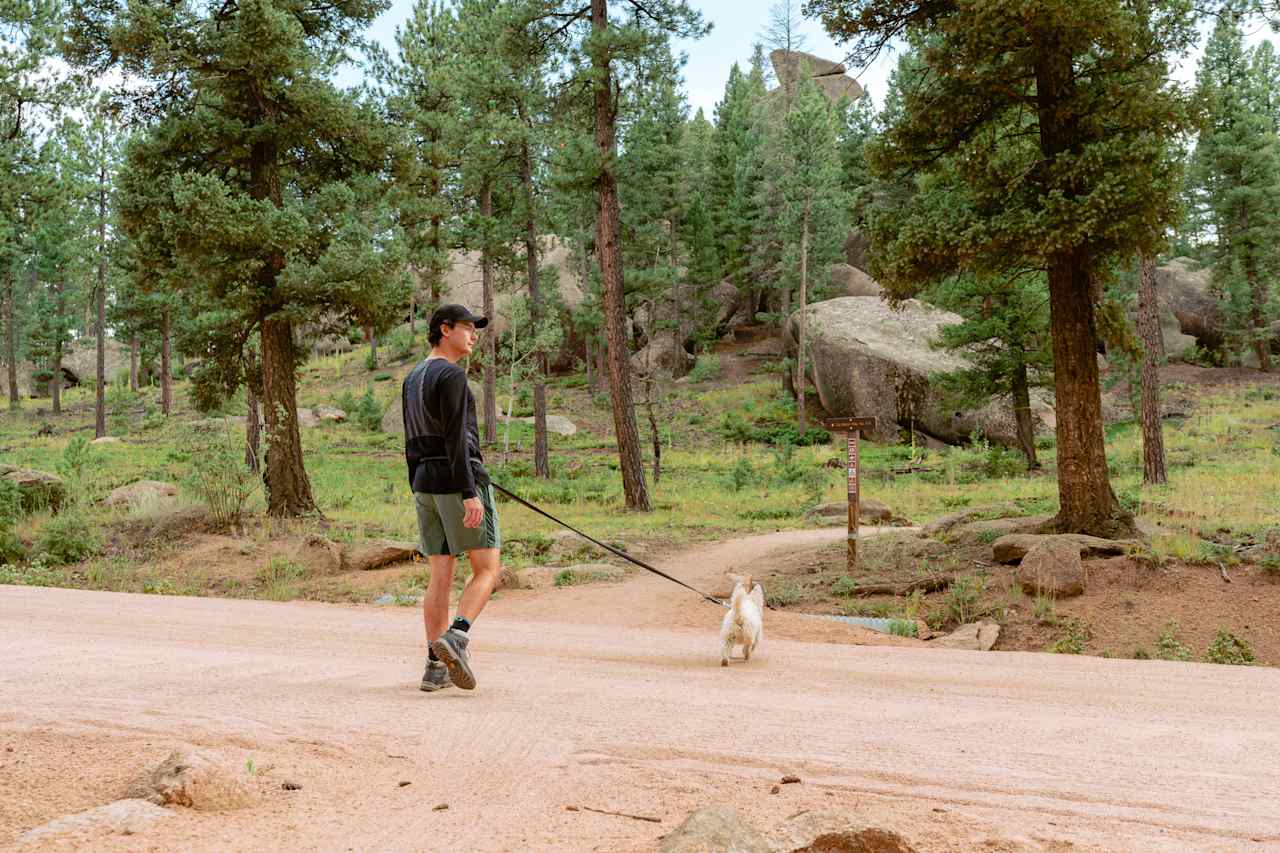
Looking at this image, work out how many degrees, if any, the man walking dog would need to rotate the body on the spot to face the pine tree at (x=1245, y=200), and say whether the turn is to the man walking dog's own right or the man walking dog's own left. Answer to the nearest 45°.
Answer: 0° — they already face it

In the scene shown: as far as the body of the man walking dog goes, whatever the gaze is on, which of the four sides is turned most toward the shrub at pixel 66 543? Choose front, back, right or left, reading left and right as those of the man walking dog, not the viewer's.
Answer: left

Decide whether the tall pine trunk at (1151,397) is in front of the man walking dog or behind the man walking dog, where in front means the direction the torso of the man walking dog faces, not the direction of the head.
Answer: in front

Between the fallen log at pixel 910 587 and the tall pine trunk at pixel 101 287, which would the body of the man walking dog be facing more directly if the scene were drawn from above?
the fallen log

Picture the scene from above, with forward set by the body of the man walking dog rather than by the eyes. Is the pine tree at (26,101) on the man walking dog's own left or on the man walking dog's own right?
on the man walking dog's own left

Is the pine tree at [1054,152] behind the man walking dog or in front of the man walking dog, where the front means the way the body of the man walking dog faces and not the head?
in front

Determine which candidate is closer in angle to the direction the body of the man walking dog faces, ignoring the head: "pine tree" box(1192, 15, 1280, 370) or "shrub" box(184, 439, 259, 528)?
the pine tree

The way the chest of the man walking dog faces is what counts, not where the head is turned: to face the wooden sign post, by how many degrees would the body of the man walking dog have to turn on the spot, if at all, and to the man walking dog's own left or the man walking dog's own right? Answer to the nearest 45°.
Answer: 0° — they already face it

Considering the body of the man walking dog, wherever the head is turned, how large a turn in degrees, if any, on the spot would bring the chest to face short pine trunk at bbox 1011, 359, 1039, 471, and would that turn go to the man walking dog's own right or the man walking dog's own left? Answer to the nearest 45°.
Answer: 0° — they already face it

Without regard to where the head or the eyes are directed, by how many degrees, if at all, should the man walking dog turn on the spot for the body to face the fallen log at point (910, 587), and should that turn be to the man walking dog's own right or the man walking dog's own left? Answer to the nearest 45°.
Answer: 0° — they already face it

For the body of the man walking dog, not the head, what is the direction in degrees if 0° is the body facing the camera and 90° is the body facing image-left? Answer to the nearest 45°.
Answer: approximately 225°

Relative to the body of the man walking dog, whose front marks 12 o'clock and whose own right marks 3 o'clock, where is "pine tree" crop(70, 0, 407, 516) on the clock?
The pine tree is roughly at 10 o'clock from the man walking dog.

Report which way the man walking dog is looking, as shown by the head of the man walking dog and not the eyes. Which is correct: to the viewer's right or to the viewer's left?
to the viewer's right

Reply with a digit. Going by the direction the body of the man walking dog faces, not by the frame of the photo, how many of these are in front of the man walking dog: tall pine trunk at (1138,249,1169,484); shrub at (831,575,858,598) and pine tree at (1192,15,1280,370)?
3

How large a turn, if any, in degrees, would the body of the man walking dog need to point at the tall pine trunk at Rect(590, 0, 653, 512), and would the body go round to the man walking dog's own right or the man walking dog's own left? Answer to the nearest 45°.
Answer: approximately 45° to the man walking dog's own left
